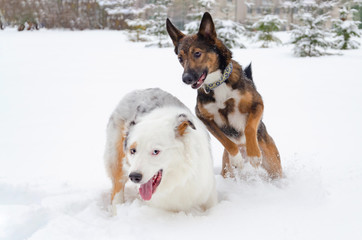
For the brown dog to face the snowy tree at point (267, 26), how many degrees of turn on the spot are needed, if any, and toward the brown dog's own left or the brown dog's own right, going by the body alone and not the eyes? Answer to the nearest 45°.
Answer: approximately 135° to the brown dog's own right

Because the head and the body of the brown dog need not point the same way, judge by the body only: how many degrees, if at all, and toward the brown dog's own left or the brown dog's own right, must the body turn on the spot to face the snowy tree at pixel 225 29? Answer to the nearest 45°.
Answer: approximately 135° to the brown dog's own right

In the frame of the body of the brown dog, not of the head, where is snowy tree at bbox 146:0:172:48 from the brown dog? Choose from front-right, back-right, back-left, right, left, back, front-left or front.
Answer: back-right

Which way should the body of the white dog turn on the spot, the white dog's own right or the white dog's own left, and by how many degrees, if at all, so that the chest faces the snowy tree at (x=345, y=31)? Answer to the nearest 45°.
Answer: approximately 90° to the white dog's own left

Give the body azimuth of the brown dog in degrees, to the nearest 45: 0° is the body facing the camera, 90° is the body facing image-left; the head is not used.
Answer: approximately 45°

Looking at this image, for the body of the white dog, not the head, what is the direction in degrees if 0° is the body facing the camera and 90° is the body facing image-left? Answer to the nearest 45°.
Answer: approximately 315°

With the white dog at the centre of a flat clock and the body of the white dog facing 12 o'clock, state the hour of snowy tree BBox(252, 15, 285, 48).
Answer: The snowy tree is roughly at 8 o'clock from the white dog.

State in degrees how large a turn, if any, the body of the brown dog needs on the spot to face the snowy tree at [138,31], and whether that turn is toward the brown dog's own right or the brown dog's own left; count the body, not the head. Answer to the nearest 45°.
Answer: approximately 135° to the brown dog's own right
